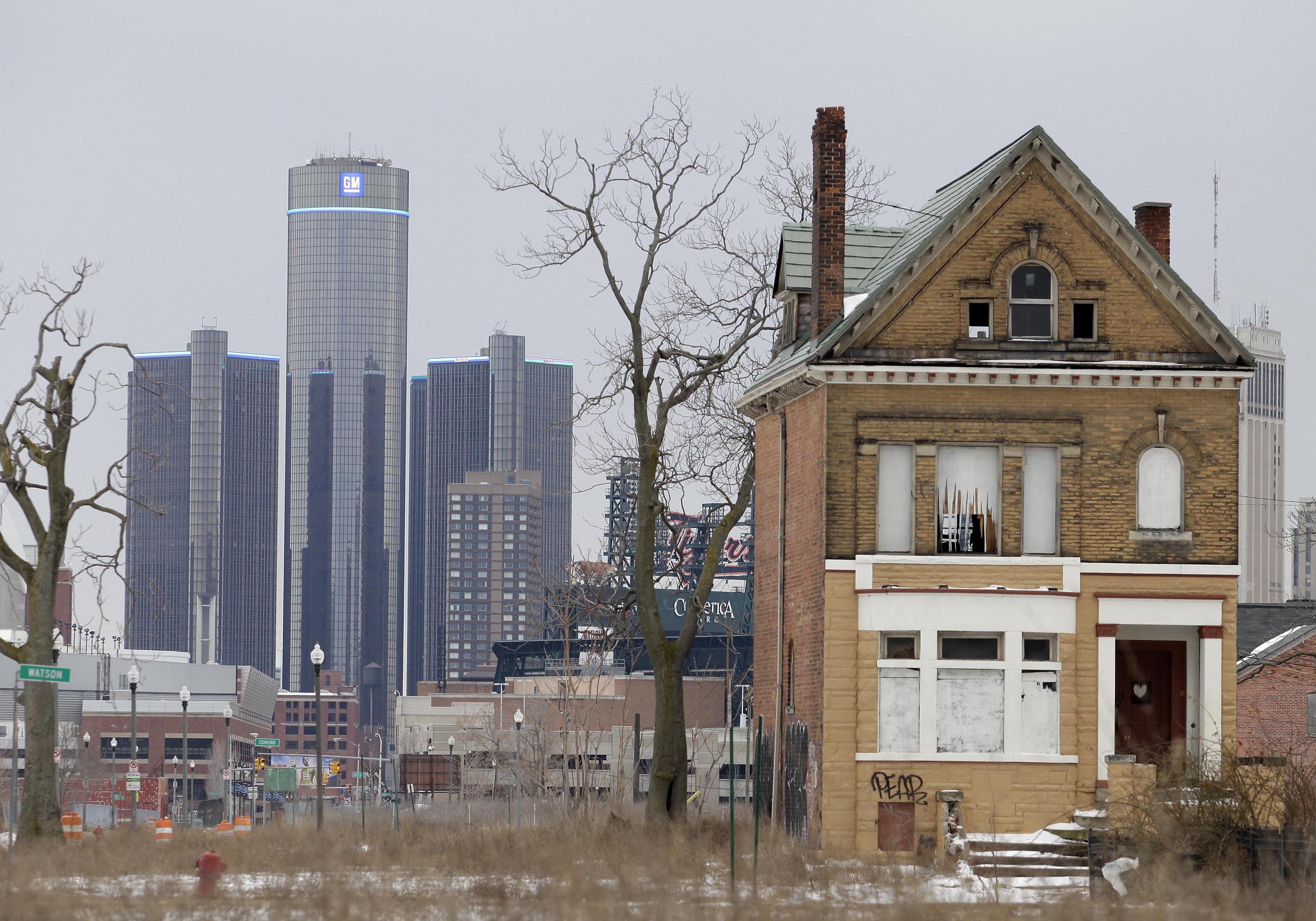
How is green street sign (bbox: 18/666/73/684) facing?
toward the camera

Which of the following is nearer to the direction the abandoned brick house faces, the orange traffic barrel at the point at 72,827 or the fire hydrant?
the fire hydrant

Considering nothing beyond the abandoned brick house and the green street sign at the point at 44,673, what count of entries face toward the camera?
2

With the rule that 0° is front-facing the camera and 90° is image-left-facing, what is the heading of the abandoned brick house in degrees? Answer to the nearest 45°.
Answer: approximately 0°

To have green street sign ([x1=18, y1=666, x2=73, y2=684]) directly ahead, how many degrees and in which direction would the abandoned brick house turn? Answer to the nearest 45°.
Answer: approximately 45° to its right

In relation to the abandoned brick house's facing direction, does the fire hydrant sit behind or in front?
in front
